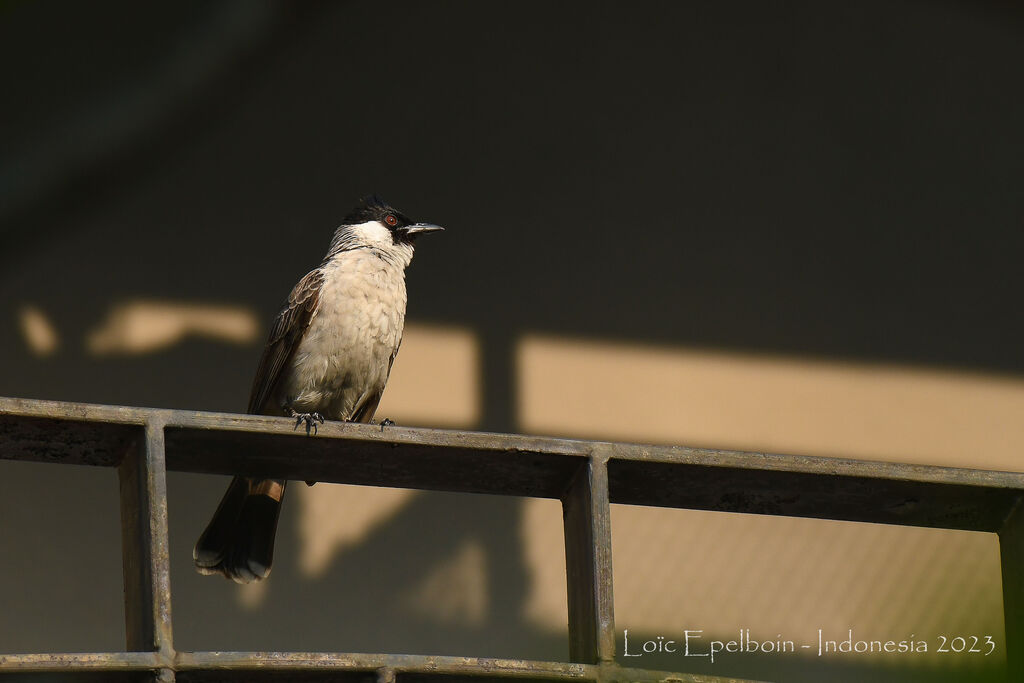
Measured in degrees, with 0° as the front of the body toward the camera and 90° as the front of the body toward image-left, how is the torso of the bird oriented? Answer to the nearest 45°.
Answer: approximately 315°
